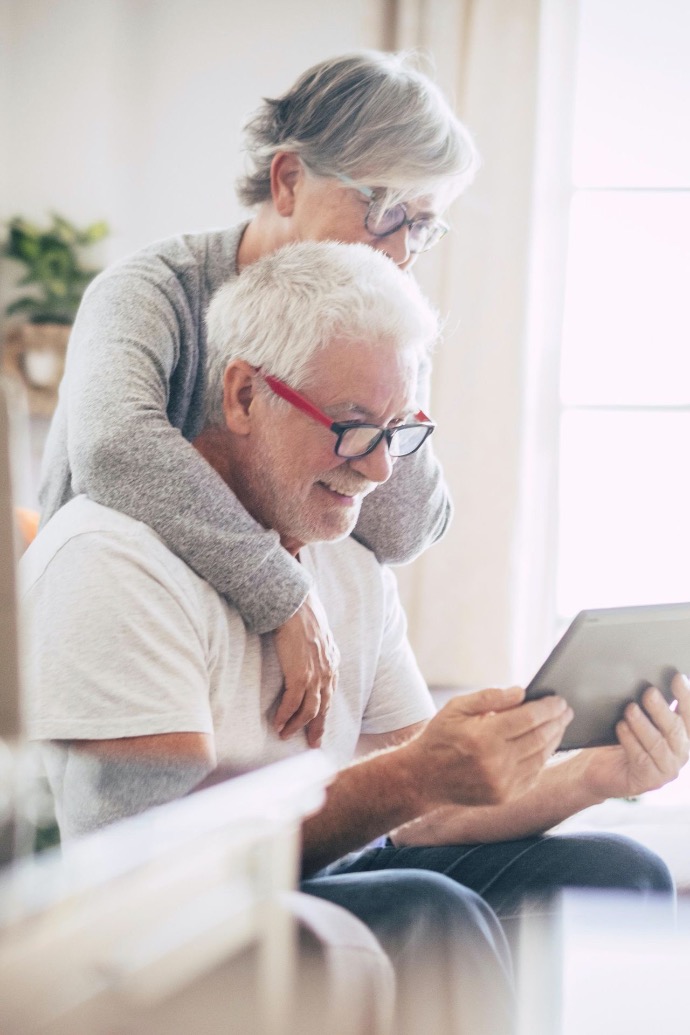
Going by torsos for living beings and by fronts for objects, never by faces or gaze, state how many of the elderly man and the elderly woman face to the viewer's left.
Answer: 0

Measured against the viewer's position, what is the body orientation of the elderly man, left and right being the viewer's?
facing the viewer and to the right of the viewer

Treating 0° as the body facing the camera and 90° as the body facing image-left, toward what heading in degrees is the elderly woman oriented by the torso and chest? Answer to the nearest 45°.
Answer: approximately 315°

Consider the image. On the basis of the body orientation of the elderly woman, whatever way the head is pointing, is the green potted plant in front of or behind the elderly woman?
behind

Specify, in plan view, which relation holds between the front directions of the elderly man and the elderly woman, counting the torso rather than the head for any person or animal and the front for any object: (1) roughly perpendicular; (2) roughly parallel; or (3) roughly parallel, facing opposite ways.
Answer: roughly parallel
